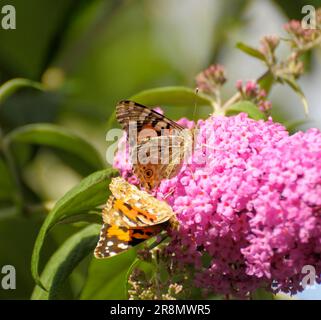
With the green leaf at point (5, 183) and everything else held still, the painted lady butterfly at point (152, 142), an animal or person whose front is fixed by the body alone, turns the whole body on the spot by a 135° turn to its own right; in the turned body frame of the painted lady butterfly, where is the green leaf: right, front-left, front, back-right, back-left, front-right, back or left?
right

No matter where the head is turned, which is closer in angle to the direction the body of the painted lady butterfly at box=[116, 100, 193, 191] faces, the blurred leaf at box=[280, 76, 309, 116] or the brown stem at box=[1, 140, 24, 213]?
the blurred leaf

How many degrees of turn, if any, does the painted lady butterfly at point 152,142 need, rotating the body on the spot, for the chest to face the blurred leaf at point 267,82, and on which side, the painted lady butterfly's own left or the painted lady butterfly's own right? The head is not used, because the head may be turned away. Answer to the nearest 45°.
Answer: approximately 45° to the painted lady butterfly's own left

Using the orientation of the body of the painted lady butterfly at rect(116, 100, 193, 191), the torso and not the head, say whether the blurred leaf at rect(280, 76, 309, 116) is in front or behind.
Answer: in front

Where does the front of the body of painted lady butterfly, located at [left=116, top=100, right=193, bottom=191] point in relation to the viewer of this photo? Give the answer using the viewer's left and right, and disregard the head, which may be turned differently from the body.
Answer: facing to the right of the viewer

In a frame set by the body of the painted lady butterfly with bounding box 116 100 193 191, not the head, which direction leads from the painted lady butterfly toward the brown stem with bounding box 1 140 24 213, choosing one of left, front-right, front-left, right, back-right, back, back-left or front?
back-left

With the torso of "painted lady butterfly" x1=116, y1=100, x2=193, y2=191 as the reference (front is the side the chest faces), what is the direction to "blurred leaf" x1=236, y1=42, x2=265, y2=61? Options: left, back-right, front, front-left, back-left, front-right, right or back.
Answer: front-left

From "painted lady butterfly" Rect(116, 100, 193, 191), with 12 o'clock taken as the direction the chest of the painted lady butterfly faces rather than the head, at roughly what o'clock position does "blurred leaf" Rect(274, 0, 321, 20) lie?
The blurred leaf is roughly at 10 o'clock from the painted lady butterfly.
